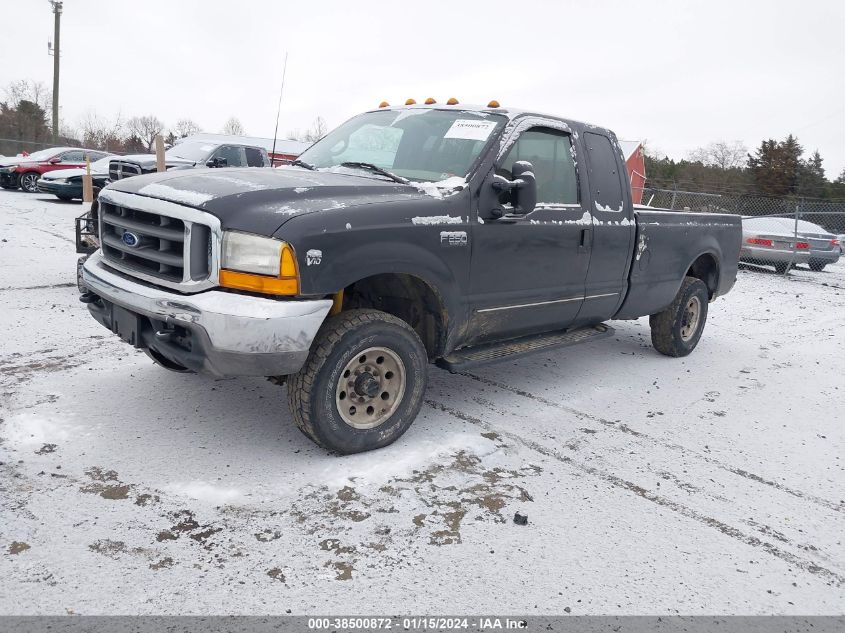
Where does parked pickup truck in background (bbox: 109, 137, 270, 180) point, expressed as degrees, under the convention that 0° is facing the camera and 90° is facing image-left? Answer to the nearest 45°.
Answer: approximately 45°

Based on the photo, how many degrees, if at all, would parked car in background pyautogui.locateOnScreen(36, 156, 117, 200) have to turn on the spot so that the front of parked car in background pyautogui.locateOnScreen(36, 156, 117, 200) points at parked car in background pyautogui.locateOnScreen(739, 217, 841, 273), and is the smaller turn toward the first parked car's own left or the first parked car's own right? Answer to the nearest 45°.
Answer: approximately 90° to the first parked car's own left

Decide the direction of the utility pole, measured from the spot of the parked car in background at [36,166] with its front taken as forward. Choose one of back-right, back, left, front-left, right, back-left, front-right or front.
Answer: back-right

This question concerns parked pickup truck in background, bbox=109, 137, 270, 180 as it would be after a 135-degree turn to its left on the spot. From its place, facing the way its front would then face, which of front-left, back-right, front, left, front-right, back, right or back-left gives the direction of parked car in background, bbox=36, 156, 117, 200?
back-left

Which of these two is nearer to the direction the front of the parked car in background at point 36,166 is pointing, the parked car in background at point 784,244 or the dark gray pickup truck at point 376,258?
the dark gray pickup truck

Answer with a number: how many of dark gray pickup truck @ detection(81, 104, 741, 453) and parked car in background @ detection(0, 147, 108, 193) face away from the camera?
0

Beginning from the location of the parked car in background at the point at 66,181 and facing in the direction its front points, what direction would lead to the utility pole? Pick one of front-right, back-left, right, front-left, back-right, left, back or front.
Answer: back-right

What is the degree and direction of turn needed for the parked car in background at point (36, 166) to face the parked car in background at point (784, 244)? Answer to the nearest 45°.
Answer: approximately 90° to its left

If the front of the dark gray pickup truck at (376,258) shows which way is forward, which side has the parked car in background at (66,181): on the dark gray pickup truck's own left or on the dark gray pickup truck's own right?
on the dark gray pickup truck's own right
